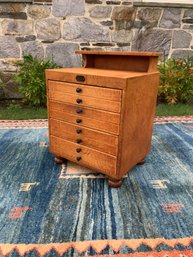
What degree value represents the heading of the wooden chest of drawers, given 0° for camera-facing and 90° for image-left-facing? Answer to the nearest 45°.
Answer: approximately 45°
